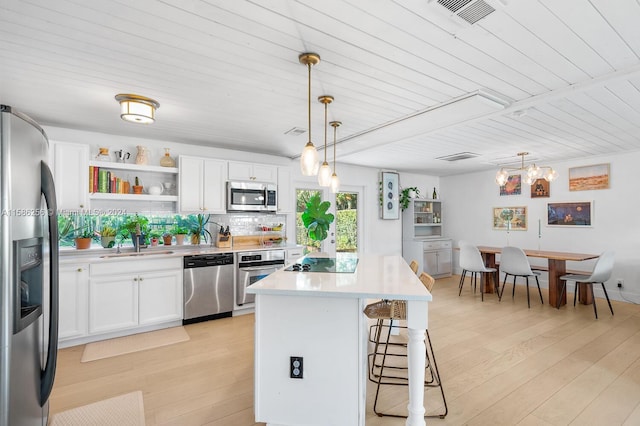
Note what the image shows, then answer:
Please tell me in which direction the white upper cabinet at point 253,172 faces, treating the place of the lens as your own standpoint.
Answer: facing the viewer and to the right of the viewer

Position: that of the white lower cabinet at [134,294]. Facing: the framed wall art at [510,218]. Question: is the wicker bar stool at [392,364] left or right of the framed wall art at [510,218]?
right

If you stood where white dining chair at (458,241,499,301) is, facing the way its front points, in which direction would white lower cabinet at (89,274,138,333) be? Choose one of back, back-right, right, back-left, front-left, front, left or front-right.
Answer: back

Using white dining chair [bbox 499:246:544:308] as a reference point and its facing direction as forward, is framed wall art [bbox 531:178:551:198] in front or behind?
in front

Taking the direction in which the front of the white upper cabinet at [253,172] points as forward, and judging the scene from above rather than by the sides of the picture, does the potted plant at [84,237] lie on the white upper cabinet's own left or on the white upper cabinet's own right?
on the white upper cabinet's own right

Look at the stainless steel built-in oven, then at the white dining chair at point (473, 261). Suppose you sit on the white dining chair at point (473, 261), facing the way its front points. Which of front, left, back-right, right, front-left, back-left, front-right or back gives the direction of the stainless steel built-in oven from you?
back

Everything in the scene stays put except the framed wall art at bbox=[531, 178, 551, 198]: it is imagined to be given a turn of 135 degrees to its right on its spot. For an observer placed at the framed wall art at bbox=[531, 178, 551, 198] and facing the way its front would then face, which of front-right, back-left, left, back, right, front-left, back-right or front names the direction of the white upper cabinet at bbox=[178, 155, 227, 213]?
left

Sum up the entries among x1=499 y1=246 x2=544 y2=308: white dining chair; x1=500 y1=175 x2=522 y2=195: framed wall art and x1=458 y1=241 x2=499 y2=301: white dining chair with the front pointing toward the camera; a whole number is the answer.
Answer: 1

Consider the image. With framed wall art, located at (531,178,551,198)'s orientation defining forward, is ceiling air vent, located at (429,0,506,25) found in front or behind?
in front

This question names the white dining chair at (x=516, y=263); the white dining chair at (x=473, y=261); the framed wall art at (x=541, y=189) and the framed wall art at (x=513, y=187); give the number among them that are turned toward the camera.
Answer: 2

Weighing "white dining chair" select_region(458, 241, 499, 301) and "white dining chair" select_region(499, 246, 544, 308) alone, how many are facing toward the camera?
0

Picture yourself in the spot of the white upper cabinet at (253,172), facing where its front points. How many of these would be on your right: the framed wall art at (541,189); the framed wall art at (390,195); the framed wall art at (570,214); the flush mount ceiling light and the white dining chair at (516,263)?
1

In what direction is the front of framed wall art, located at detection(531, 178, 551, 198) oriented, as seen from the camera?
facing the viewer

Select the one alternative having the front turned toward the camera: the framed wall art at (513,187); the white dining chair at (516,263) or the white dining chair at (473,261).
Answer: the framed wall art

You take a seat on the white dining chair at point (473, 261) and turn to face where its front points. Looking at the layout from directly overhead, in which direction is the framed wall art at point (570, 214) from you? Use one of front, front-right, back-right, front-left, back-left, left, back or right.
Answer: front

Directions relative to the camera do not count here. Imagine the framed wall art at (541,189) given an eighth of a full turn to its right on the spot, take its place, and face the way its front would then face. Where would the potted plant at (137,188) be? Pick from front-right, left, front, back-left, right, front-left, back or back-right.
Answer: front

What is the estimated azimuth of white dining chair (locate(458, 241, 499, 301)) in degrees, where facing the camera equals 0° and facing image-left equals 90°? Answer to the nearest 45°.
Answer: approximately 225°

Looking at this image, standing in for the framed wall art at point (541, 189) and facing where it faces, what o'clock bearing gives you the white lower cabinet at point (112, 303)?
The white lower cabinet is roughly at 1 o'clock from the framed wall art.

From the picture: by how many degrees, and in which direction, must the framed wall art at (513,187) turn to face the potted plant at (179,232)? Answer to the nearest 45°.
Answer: approximately 45° to its right

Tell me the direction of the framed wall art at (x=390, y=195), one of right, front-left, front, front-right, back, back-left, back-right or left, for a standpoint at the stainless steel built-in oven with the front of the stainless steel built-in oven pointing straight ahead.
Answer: left

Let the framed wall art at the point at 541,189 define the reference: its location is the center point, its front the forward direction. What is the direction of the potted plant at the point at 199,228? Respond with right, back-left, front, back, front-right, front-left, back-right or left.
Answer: front-right
